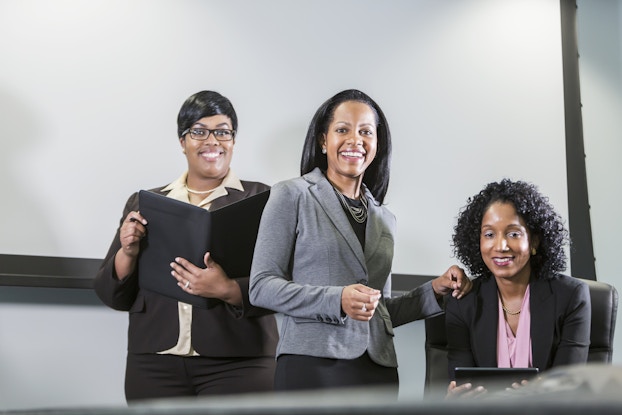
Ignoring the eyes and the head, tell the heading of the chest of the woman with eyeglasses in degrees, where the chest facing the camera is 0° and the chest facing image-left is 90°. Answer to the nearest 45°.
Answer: approximately 0°

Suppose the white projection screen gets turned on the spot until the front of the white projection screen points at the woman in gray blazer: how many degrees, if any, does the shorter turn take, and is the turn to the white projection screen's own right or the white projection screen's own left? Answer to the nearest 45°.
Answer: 0° — it already faces them

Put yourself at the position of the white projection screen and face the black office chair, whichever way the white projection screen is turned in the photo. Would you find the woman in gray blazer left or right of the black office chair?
right

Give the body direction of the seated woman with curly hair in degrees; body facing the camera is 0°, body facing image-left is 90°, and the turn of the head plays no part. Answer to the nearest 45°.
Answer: approximately 0°

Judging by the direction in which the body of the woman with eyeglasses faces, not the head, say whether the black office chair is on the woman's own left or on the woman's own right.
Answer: on the woman's own left

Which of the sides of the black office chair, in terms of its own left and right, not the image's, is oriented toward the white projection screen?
back

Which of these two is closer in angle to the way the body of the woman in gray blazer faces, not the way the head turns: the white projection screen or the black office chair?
the black office chair

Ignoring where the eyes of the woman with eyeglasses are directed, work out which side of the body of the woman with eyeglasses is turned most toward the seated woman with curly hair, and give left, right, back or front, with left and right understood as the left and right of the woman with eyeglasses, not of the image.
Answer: left

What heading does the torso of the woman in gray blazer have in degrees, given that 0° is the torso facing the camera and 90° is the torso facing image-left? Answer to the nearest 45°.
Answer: approximately 315°
